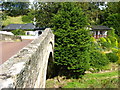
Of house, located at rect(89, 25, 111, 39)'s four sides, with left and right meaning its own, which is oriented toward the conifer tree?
front

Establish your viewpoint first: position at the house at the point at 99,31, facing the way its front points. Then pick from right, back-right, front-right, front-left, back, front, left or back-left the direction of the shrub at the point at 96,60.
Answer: front

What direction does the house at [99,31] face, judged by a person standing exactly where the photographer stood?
facing the viewer

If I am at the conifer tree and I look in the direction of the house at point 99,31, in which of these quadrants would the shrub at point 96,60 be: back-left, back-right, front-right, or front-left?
front-right
